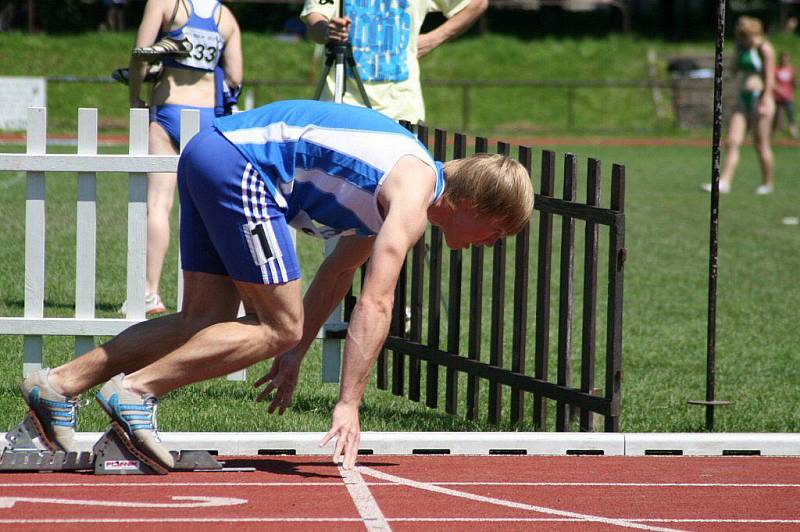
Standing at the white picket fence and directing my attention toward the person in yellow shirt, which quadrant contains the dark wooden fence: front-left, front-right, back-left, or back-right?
front-right

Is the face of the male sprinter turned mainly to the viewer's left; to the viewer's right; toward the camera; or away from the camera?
to the viewer's right

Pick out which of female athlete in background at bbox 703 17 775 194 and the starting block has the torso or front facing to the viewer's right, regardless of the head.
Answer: the starting block

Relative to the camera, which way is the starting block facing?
to the viewer's right

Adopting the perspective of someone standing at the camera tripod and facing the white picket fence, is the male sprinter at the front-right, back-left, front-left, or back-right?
front-left

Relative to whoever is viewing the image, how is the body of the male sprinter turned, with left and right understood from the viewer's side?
facing to the right of the viewer

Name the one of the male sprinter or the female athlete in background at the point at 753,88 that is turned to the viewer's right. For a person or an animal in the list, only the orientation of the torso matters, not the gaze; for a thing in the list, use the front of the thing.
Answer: the male sprinter

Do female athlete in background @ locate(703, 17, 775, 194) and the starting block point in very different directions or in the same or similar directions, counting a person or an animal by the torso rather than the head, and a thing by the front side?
very different directions

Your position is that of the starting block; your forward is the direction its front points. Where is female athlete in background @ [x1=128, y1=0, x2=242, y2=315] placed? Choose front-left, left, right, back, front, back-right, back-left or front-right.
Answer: left

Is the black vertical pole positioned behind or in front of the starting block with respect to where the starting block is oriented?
in front

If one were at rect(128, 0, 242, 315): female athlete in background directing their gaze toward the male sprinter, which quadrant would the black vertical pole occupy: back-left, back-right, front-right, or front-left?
front-left

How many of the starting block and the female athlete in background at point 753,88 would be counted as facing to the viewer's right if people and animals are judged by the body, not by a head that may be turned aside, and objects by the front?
1
